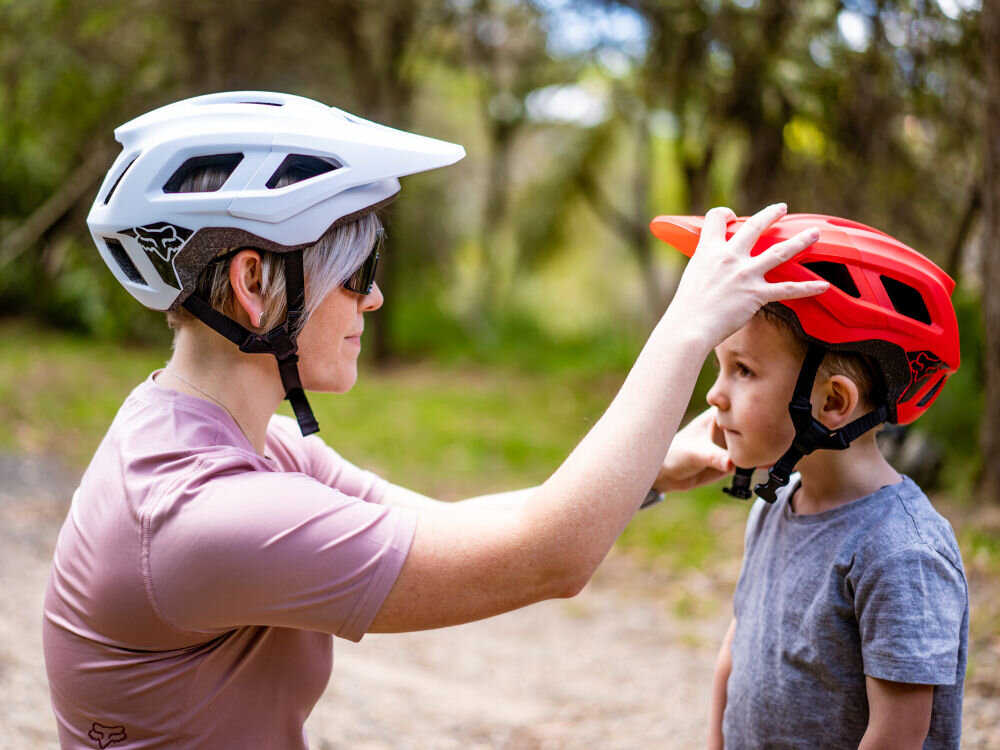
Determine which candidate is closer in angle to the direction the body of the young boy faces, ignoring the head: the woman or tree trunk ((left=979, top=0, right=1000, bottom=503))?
the woman

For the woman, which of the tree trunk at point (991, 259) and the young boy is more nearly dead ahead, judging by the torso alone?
the young boy

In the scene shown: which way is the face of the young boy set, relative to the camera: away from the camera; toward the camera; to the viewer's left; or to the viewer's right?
to the viewer's left

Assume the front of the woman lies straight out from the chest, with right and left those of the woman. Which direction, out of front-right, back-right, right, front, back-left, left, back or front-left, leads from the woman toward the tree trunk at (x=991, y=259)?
front-left

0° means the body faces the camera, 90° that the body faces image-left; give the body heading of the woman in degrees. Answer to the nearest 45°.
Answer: approximately 270°

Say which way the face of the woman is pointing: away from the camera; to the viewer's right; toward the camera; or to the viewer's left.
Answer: to the viewer's right

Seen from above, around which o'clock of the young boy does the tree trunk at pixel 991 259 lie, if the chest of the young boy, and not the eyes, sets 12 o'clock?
The tree trunk is roughly at 5 o'clock from the young boy.

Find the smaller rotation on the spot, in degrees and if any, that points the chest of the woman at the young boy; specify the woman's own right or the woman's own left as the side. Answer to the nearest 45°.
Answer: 0° — they already face them

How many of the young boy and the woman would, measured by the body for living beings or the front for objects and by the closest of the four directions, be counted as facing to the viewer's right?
1
